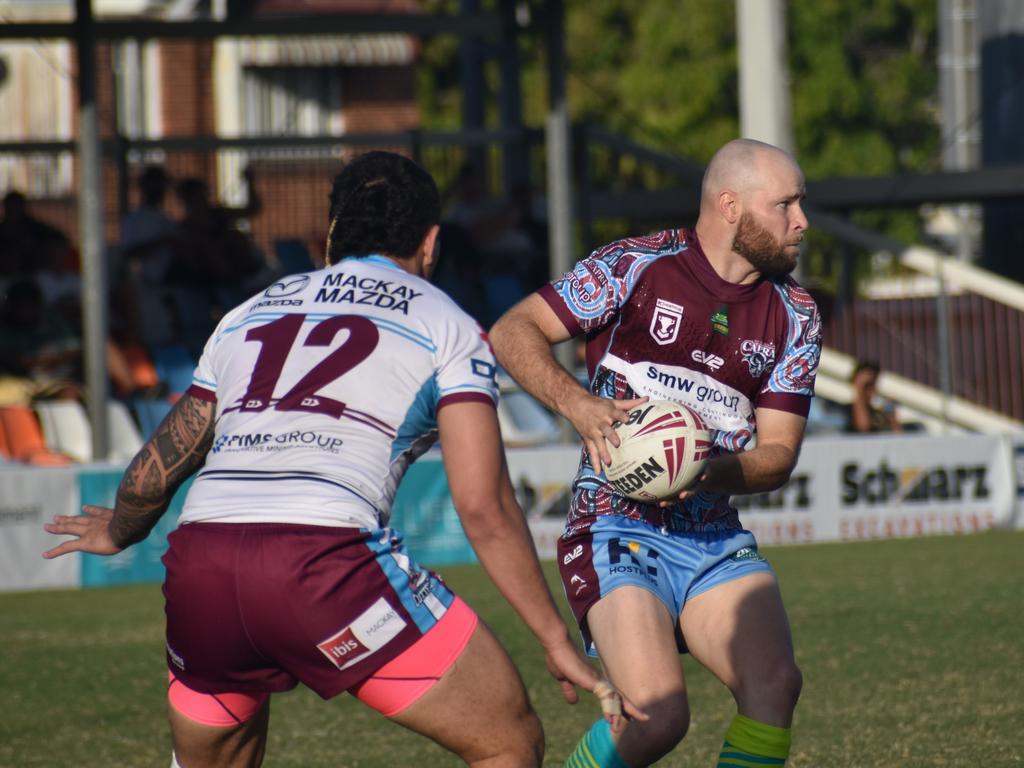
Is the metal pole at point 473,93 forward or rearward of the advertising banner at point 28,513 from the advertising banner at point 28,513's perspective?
rearward

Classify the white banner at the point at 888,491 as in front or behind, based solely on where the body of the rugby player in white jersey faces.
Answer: in front

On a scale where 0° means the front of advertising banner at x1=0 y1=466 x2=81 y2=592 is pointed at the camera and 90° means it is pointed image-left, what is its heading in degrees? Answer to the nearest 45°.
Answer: approximately 0°

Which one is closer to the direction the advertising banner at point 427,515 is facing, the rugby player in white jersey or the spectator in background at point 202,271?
the rugby player in white jersey

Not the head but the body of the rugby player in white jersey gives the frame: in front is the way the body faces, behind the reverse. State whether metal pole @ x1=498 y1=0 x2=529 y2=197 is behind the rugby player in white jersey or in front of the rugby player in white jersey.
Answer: in front

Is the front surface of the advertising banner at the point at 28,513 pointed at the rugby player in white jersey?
yes

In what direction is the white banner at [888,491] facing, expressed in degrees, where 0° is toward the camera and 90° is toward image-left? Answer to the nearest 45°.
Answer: approximately 0°

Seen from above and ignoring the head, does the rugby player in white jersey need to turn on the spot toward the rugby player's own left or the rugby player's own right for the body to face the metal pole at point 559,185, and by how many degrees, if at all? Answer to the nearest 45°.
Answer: approximately 45° to the rugby player's own left

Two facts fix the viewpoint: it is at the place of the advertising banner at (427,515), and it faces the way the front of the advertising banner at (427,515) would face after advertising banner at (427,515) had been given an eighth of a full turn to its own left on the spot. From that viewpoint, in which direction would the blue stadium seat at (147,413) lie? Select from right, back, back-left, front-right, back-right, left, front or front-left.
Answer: back

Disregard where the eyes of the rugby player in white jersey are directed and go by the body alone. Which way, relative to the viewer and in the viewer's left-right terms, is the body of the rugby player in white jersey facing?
facing away from the viewer and to the right of the viewer
